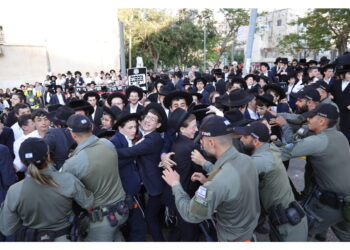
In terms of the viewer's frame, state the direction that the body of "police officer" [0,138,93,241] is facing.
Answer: away from the camera

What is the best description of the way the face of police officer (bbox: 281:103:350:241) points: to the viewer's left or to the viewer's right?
to the viewer's left

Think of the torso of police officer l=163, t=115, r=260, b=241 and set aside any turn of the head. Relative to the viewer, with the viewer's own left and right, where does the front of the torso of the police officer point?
facing away from the viewer and to the left of the viewer

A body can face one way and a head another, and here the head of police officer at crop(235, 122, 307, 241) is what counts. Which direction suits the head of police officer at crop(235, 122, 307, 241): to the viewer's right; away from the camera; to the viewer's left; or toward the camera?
to the viewer's left

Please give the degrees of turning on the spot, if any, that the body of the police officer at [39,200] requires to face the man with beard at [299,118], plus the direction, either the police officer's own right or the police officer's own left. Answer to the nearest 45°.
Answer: approximately 90° to the police officer's own right

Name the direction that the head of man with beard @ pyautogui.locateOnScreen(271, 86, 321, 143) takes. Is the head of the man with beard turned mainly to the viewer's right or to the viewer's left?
to the viewer's left

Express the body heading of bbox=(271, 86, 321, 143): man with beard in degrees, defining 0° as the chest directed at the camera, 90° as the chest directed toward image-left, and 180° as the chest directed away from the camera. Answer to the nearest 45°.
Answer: approximately 90°

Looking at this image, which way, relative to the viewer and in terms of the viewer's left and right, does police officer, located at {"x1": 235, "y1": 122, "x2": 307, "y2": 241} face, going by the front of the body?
facing to the left of the viewer

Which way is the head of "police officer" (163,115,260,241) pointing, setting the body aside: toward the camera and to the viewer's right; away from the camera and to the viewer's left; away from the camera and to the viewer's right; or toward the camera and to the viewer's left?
away from the camera and to the viewer's left

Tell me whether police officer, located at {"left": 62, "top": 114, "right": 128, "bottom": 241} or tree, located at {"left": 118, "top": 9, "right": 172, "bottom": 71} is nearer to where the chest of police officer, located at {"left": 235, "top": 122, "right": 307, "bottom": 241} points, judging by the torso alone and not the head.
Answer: the police officer
